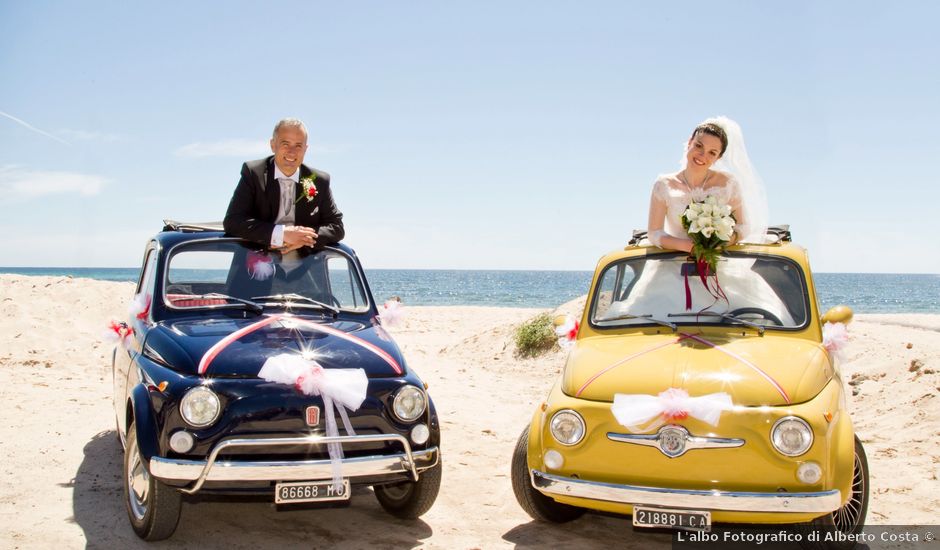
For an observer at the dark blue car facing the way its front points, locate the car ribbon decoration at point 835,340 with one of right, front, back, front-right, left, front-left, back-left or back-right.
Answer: left

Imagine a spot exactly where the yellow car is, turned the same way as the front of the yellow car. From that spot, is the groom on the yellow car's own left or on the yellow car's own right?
on the yellow car's own right

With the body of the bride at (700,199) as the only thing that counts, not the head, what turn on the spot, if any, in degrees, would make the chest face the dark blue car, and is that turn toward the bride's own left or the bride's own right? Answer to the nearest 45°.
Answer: approximately 45° to the bride's own right

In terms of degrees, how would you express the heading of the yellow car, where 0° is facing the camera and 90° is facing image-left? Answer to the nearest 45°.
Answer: approximately 0°

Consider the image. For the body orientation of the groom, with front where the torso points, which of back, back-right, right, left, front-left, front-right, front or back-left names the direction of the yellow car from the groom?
front-left

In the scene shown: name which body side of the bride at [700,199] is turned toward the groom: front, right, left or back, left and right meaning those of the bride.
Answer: right

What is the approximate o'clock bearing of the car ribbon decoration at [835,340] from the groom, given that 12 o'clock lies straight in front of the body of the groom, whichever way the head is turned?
The car ribbon decoration is roughly at 10 o'clock from the groom.

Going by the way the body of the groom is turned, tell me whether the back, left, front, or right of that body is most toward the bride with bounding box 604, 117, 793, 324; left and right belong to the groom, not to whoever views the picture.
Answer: left
